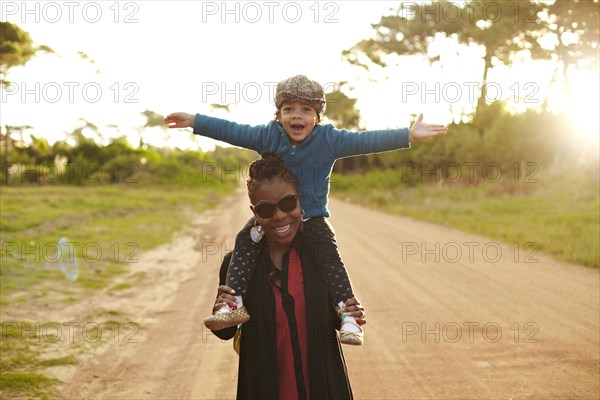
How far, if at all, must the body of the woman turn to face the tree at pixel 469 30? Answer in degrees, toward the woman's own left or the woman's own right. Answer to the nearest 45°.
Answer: approximately 180°

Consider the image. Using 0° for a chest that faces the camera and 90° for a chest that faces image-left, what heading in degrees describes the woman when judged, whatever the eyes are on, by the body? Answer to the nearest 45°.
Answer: approximately 0°

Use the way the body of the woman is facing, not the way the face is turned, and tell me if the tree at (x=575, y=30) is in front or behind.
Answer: behind

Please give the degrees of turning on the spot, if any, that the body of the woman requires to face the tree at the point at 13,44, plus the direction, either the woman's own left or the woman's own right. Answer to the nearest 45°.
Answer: approximately 135° to the woman's own right

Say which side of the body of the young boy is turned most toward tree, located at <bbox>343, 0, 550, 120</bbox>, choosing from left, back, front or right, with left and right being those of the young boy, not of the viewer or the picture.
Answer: back

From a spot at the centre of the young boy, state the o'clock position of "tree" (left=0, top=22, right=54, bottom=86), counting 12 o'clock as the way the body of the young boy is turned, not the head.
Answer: The tree is roughly at 5 o'clock from the young boy.

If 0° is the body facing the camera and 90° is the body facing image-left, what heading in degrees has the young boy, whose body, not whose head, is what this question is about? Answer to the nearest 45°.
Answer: approximately 0°

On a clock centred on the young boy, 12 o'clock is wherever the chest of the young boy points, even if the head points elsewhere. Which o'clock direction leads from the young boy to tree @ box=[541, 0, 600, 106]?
The tree is roughly at 7 o'clock from the young boy.
